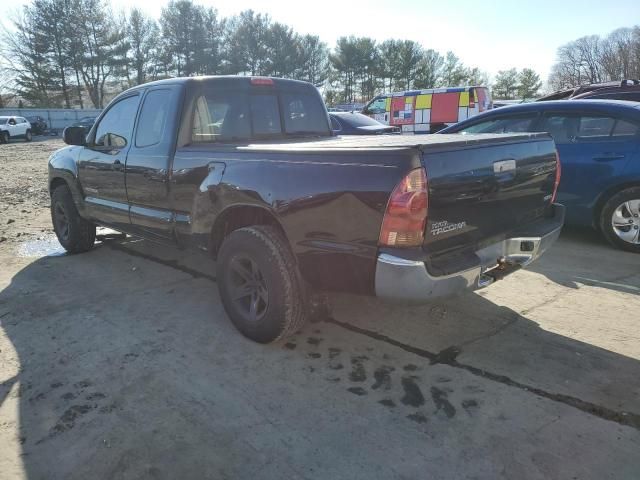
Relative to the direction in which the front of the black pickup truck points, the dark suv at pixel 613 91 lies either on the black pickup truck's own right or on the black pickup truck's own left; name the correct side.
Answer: on the black pickup truck's own right

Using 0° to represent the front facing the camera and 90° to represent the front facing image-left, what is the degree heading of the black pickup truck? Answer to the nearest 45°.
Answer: approximately 135°

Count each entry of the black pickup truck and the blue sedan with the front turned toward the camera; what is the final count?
0

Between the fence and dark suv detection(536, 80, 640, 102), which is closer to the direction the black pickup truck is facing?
the fence

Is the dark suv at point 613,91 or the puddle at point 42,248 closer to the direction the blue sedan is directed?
the puddle

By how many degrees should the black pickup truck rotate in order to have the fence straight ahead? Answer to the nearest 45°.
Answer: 0° — it already faces it

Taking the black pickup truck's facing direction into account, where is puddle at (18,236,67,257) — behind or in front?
in front

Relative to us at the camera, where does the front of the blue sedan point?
facing to the left of the viewer

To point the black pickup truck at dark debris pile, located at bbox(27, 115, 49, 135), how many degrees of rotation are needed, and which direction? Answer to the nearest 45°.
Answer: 0° — it already faces it
